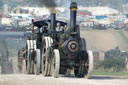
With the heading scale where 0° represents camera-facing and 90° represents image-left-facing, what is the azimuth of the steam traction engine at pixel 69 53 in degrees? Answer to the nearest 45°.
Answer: approximately 315°
